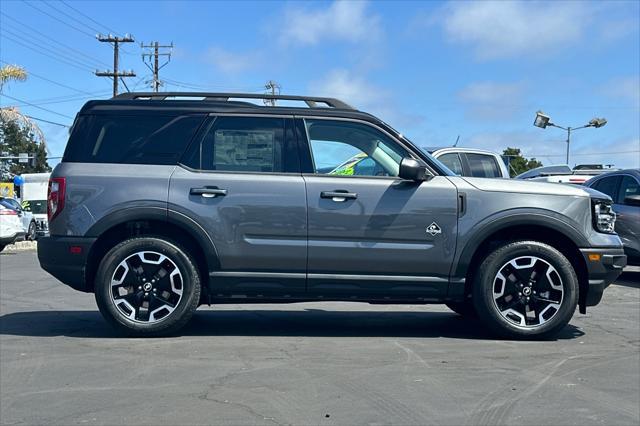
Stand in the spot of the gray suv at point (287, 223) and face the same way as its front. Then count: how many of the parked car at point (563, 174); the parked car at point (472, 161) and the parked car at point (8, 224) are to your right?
0

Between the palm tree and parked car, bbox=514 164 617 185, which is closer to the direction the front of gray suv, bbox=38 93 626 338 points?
the parked car

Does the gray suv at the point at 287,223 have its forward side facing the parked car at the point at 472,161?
no

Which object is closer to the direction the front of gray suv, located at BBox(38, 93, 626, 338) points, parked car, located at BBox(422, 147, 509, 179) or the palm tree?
the parked car

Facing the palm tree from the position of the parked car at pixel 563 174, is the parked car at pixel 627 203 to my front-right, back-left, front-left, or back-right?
back-left

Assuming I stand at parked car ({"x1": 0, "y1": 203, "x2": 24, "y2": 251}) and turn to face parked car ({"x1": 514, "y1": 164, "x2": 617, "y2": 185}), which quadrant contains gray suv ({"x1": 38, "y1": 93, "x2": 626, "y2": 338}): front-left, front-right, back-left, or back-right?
front-right

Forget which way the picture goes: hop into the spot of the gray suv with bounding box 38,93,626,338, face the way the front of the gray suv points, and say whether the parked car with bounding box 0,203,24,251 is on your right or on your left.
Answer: on your left

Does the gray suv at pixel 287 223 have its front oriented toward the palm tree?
no

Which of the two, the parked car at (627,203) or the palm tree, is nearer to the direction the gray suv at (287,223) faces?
the parked car

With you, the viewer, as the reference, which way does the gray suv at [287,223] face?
facing to the right of the viewer
